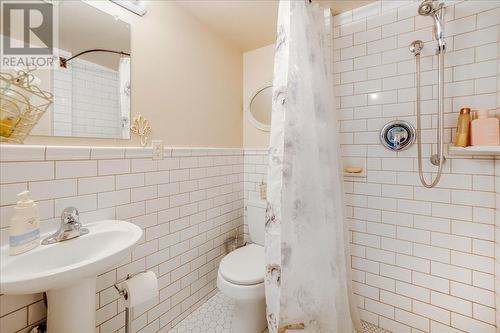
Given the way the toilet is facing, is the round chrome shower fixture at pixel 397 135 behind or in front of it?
behind

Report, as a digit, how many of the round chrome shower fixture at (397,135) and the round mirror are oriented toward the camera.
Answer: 2

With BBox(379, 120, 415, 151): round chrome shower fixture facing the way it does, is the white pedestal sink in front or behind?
in front

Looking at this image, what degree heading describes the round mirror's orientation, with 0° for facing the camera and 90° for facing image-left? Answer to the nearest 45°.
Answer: approximately 0°

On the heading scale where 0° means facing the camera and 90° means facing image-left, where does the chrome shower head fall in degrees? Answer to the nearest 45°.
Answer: approximately 45°

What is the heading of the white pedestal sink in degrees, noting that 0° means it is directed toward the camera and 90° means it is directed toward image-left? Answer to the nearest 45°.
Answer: approximately 315°

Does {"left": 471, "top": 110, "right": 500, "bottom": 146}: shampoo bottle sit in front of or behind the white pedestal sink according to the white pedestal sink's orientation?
in front
